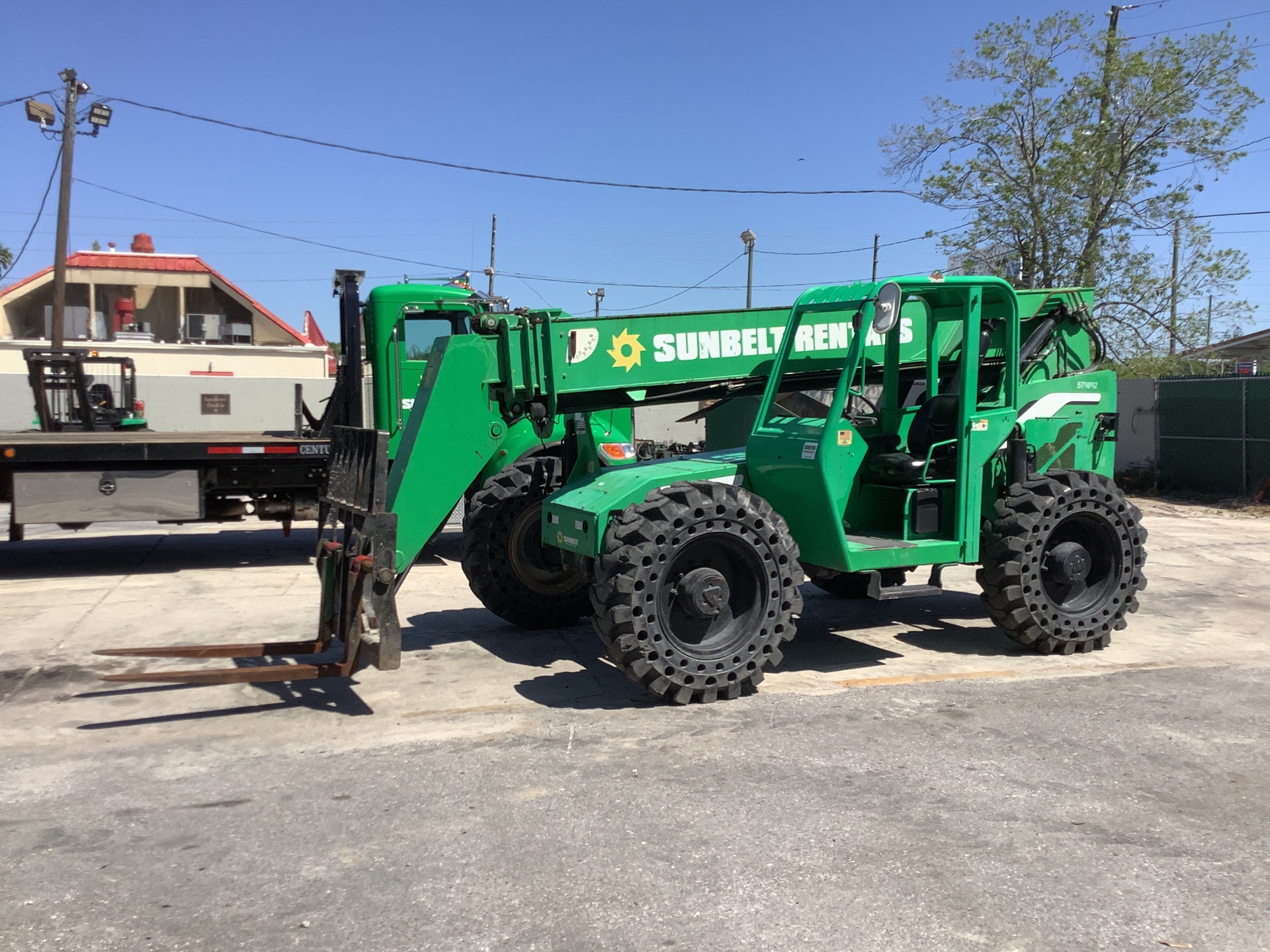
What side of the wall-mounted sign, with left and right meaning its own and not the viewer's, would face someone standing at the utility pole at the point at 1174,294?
left

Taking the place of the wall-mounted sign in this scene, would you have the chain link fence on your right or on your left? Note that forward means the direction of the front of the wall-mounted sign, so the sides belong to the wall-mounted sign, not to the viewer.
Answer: on your left

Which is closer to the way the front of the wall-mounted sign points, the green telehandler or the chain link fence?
the green telehandler

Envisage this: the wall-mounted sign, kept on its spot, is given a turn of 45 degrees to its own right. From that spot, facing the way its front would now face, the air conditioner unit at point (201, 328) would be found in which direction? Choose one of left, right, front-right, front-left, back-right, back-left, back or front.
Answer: back-right

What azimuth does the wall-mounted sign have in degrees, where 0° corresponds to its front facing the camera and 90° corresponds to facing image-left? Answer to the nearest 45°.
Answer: approximately 0°

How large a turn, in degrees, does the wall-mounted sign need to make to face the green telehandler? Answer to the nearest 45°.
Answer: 0° — it already faces it

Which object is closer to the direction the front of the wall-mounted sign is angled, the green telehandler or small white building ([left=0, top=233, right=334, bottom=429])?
the green telehandler

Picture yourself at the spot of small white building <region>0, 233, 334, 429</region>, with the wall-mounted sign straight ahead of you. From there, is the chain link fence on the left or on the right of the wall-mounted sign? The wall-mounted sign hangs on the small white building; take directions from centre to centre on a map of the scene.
left
